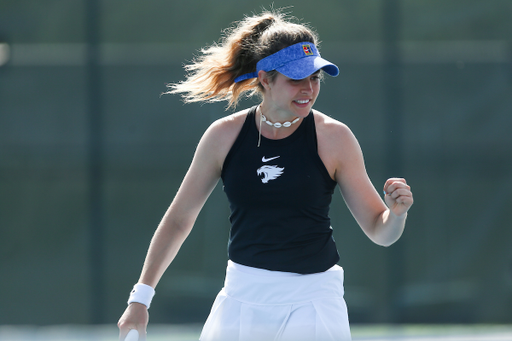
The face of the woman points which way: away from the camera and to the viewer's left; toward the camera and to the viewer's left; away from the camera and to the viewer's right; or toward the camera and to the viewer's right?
toward the camera and to the viewer's right

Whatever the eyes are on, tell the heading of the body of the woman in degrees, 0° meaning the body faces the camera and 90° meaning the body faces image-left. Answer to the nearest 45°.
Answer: approximately 0°
